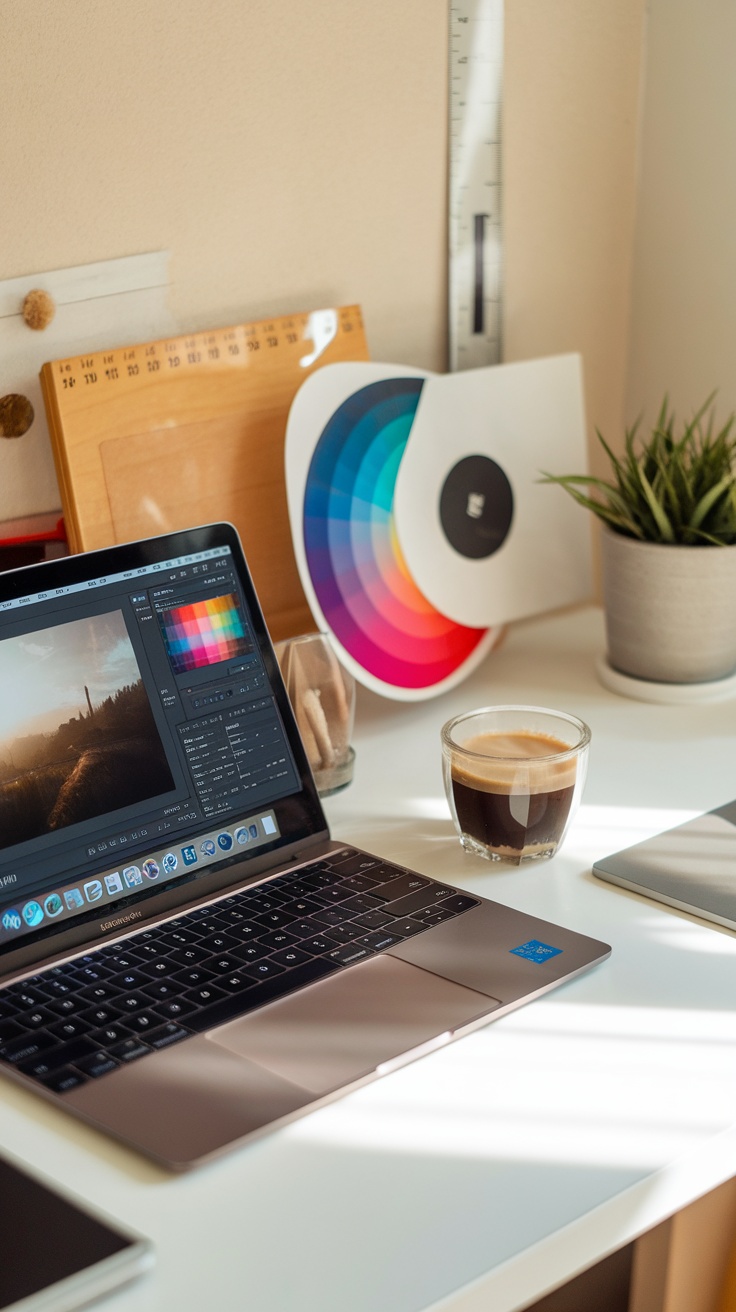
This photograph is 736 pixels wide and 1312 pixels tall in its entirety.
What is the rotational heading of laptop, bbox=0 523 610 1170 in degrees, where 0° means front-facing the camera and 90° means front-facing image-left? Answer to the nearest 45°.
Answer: approximately 315°

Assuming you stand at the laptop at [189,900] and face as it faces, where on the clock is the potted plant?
The potted plant is roughly at 9 o'clock from the laptop.

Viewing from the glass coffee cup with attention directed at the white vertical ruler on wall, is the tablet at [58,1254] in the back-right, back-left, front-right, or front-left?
back-left

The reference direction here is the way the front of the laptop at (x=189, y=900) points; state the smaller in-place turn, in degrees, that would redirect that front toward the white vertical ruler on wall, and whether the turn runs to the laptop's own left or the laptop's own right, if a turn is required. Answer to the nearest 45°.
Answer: approximately 90° to the laptop's own left
